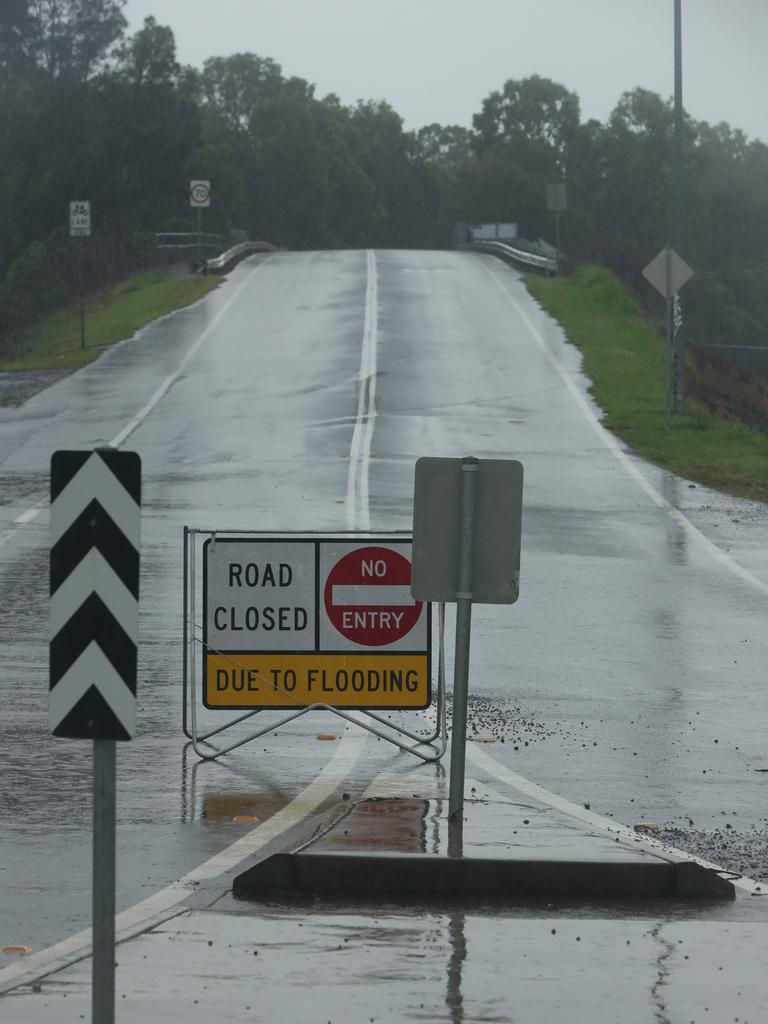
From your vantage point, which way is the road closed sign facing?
toward the camera

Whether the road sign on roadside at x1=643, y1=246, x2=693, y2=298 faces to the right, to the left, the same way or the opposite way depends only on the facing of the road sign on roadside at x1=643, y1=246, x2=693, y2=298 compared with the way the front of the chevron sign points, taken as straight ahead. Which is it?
the opposite way

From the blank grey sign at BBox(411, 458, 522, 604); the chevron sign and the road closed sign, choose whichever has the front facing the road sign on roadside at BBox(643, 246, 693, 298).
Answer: the blank grey sign

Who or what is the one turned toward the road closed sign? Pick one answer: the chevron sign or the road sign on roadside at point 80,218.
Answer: the road sign on roadside

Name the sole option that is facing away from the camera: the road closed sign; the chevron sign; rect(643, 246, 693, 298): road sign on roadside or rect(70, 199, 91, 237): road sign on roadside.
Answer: rect(643, 246, 693, 298): road sign on roadside

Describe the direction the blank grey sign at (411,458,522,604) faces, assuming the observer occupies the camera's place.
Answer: facing away from the viewer

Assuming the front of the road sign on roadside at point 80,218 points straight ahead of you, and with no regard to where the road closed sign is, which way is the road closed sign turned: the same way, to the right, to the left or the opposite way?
the same way

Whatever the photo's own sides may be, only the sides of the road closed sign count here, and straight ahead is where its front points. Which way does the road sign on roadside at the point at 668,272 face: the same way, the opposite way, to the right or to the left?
the opposite way

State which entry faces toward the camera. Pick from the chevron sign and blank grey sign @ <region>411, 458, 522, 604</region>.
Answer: the chevron sign

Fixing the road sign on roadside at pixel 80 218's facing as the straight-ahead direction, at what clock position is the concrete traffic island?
The concrete traffic island is roughly at 12 o'clock from the road sign on roadside.

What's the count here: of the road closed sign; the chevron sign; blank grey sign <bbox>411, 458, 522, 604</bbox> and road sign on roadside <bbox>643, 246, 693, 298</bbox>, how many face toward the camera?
2

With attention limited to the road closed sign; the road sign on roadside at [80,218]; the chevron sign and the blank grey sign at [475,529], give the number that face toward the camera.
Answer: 3

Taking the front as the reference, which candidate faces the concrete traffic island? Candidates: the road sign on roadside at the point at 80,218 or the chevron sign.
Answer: the road sign on roadside

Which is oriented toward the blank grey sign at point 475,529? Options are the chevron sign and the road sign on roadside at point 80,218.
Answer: the road sign on roadside

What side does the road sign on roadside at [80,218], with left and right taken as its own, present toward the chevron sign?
front

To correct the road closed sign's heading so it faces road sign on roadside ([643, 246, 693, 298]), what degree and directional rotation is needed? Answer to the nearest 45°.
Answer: approximately 180°

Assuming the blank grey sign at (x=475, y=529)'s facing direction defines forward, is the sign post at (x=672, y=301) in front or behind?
in front

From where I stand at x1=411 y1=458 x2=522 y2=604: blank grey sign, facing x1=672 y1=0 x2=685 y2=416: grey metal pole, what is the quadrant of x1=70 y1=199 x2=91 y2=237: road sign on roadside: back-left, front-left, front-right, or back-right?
front-left

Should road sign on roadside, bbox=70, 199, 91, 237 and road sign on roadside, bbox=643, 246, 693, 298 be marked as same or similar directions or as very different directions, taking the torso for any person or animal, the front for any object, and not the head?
very different directions

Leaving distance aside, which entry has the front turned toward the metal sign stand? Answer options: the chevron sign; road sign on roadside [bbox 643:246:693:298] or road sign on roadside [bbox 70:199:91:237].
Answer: road sign on roadside [bbox 70:199:91:237]

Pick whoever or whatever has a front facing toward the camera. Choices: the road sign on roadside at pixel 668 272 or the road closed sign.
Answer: the road closed sign
